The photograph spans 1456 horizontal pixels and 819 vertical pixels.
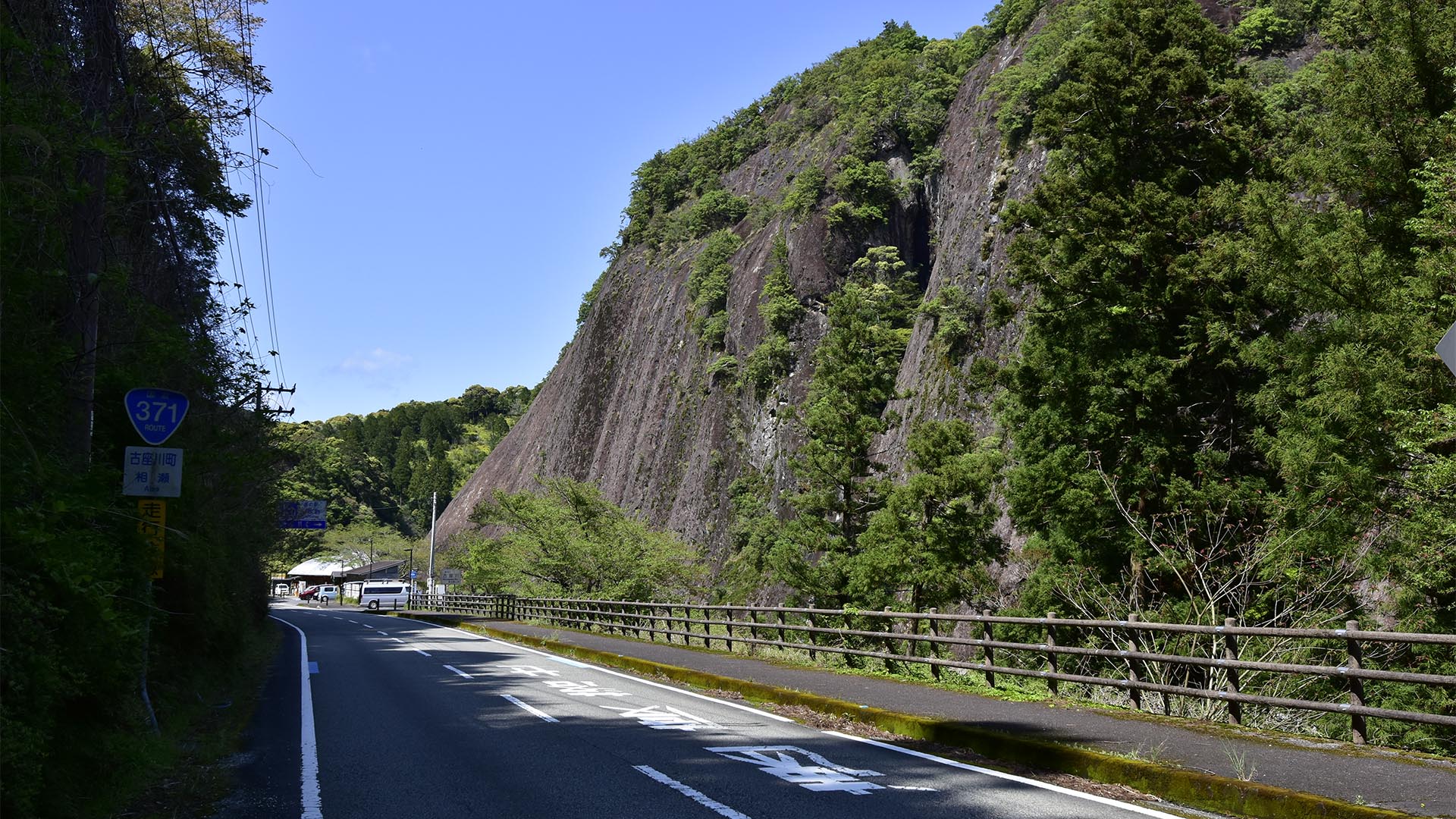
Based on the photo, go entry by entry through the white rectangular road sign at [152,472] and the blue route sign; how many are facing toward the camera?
2

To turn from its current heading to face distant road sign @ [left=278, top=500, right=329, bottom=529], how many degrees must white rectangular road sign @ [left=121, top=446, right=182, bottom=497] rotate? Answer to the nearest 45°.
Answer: approximately 180°

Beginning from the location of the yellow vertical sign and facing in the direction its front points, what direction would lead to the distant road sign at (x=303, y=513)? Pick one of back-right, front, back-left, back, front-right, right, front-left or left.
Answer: back

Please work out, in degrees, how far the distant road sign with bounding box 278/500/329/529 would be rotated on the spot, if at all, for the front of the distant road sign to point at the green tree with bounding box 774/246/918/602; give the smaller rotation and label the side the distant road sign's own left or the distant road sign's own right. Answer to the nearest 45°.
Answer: approximately 45° to the distant road sign's own left

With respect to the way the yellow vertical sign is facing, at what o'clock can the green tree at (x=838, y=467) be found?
The green tree is roughly at 8 o'clock from the yellow vertical sign.

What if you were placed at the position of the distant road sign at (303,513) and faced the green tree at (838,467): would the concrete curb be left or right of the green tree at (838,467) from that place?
right

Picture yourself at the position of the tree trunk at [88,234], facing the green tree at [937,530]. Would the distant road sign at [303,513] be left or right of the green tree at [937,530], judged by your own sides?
left

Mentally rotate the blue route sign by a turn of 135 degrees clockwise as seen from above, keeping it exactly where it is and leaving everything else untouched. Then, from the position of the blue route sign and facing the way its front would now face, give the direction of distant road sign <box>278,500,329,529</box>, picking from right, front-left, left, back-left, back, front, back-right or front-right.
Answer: front-right

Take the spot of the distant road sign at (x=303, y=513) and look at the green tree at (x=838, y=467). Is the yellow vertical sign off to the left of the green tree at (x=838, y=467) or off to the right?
right
